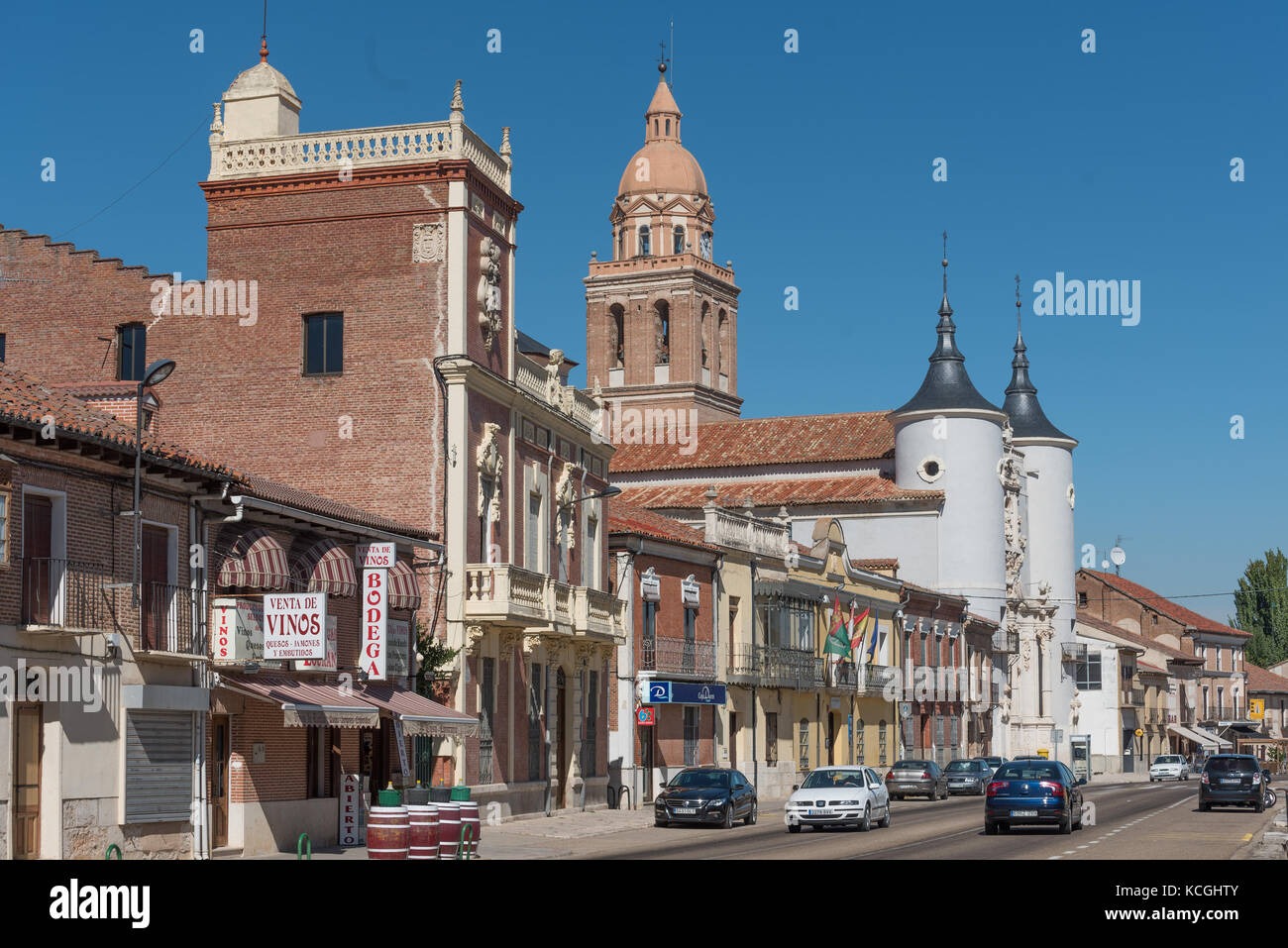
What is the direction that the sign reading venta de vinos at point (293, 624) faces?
toward the camera

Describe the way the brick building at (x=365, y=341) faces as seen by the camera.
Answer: facing the viewer and to the right of the viewer

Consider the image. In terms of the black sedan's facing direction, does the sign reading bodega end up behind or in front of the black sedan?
in front

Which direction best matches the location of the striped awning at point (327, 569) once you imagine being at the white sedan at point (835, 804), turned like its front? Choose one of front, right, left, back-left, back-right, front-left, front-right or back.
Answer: front

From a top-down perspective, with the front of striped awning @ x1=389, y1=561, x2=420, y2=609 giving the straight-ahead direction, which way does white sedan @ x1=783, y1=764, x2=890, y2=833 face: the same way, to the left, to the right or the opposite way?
to the right

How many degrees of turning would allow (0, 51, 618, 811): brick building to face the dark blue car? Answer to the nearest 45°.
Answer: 0° — it already faces it

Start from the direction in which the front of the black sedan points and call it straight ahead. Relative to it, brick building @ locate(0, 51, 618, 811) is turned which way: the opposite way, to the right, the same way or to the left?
to the left

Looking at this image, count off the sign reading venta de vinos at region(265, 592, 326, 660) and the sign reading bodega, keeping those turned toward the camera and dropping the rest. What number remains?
2

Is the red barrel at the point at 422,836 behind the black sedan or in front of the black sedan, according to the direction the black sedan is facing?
in front

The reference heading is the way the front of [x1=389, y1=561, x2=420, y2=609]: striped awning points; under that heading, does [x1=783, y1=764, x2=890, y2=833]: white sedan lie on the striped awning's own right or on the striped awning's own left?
on the striped awning's own left

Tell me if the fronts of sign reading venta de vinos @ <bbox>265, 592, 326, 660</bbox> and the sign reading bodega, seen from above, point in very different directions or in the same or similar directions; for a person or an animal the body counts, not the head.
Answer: same or similar directions

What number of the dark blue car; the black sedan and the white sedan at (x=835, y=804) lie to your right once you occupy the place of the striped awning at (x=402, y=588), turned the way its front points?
0

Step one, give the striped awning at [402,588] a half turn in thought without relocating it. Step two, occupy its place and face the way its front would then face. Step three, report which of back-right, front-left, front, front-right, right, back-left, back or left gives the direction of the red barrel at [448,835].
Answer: back-left

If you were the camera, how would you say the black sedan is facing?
facing the viewer and to the left of the viewer

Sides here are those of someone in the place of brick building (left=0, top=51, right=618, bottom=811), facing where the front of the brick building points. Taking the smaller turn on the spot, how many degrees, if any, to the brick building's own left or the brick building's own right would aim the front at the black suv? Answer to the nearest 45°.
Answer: approximately 45° to the brick building's own left
